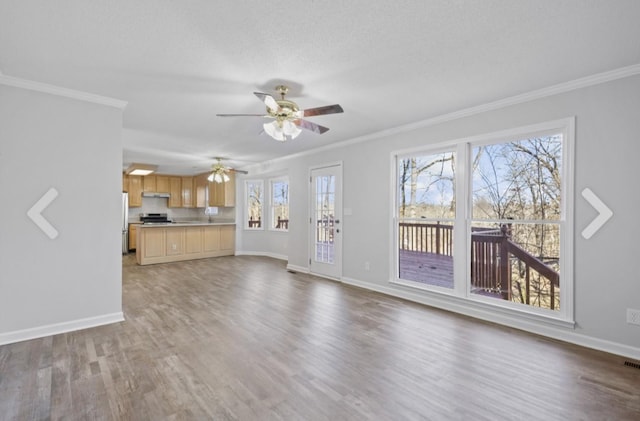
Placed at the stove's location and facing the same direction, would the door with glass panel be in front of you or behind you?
in front

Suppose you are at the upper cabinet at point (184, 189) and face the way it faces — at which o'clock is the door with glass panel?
The door with glass panel is roughly at 11 o'clock from the upper cabinet.

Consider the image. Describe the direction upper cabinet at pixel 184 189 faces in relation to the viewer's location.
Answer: facing the viewer

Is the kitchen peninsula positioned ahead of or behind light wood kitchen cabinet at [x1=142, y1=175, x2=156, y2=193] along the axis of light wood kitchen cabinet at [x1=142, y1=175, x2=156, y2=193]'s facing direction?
ahead

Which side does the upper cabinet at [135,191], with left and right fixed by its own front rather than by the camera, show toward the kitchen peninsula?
front

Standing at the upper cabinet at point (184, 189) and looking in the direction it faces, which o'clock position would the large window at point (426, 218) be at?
The large window is roughly at 11 o'clock from the upper cabinet.

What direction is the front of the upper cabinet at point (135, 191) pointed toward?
toward the camera

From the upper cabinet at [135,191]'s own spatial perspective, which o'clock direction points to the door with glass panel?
The door with glass panel is roughly at 11 o'clock from the upper cabinet.

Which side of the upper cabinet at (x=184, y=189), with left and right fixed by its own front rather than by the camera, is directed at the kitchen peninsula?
front

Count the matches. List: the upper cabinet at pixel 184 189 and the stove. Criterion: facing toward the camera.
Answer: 2

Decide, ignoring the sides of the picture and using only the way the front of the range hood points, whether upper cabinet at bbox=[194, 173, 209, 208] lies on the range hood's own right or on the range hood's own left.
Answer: on the range hood's own left

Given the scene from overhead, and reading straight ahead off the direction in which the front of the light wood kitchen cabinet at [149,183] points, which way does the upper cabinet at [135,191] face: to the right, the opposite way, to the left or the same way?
the same way

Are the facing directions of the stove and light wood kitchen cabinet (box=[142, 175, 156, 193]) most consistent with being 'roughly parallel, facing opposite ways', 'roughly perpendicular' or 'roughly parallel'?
roughly parallel

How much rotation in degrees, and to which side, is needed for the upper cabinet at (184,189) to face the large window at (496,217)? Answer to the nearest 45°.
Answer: approximately 45° to its left

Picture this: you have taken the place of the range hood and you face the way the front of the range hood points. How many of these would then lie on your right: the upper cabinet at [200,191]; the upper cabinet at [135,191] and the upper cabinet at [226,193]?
1

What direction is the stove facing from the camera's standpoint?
toward the camera

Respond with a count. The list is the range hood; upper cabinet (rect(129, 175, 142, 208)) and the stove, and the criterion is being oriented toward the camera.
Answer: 3
